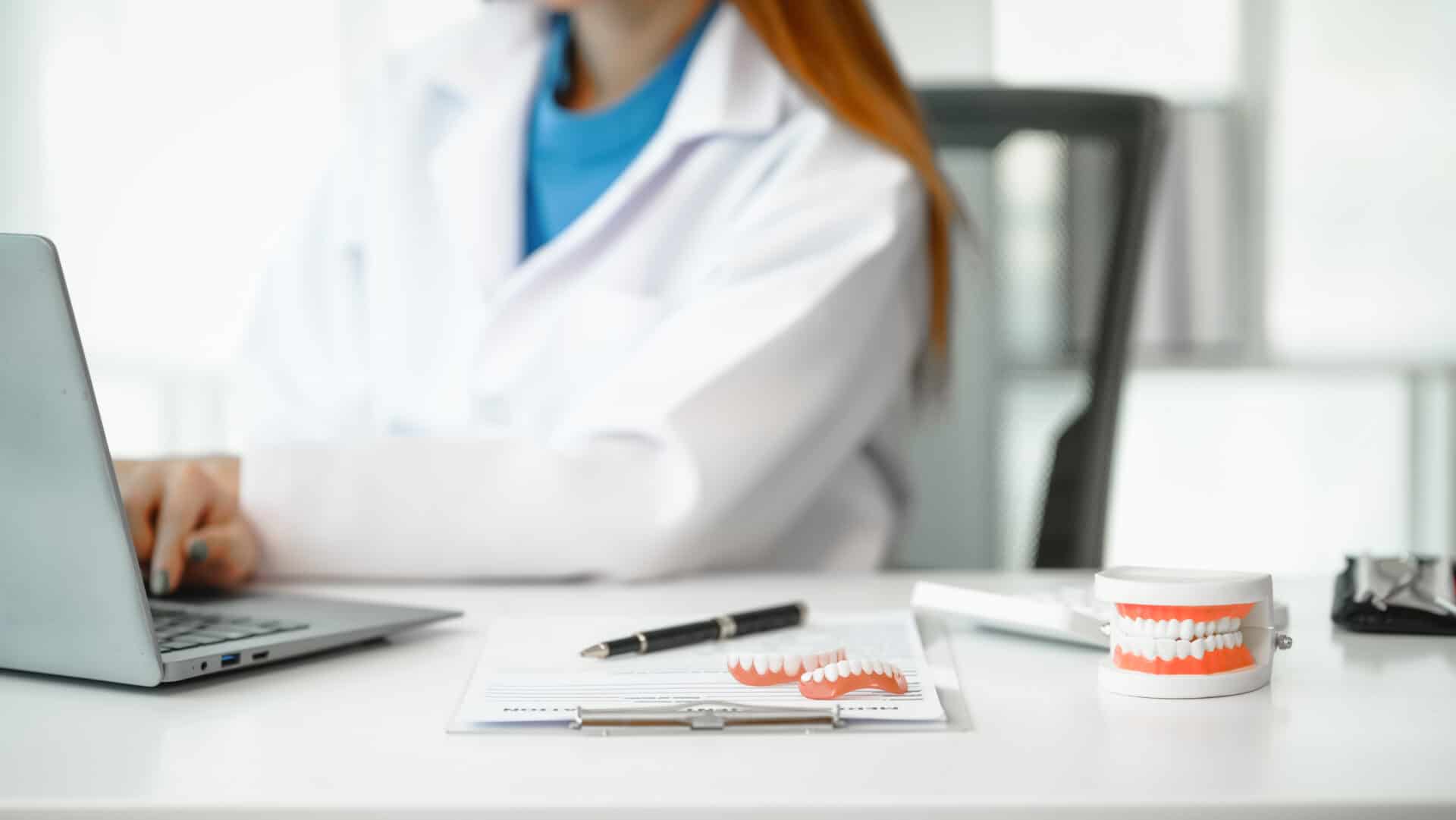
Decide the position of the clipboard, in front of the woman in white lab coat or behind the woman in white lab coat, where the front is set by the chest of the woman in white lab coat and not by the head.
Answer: in front

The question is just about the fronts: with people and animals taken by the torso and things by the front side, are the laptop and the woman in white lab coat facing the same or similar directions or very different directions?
very different directions

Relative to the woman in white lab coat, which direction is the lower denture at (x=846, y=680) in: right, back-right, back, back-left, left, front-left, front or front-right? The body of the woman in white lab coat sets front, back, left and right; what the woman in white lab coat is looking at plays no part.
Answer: front-left

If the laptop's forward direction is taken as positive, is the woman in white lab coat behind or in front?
in front

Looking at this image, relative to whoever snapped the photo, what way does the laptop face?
facing away from the viewer and to the right of the viewer

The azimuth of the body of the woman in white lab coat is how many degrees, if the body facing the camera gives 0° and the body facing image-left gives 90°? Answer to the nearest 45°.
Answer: approximately 45°

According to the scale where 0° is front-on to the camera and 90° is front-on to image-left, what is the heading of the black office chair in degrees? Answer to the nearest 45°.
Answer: approximately 45°
